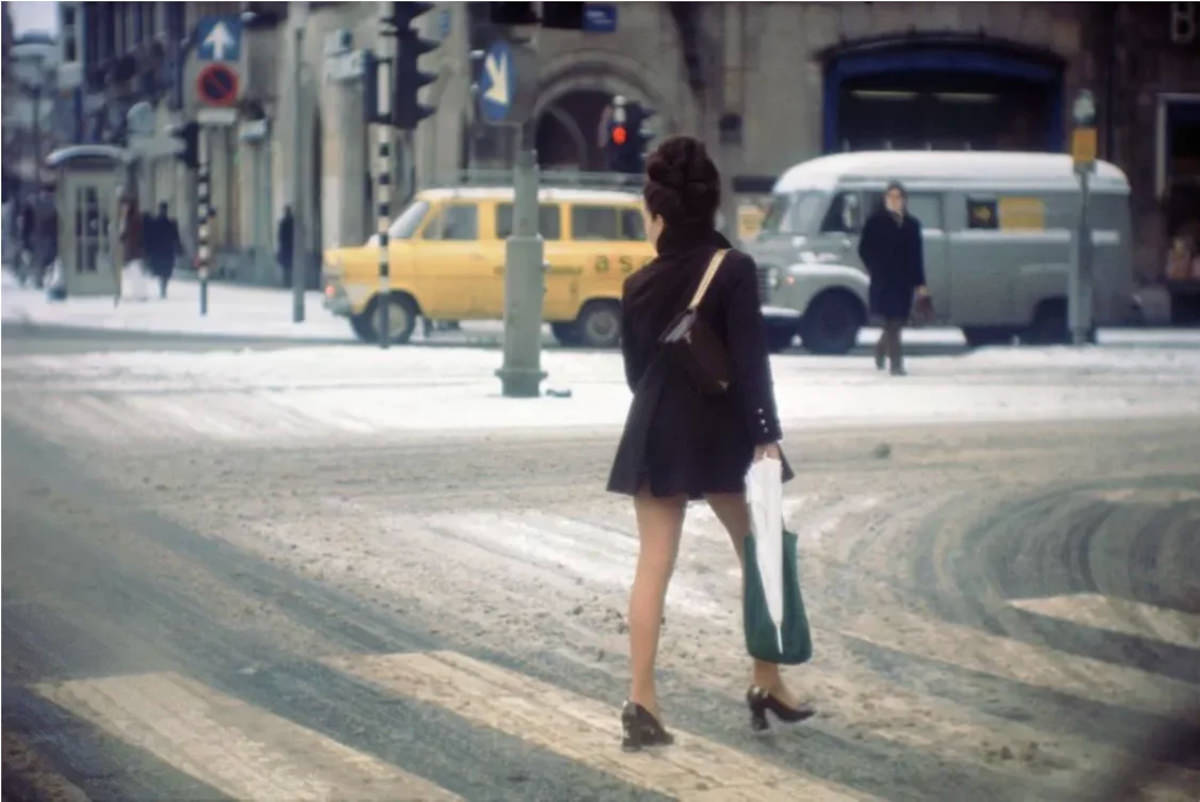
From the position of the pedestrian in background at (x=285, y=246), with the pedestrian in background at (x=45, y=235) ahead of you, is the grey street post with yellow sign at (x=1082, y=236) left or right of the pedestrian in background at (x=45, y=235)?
left

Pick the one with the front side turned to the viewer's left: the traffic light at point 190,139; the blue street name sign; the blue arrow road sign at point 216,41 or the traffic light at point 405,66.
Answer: the traffic light at point 190,139

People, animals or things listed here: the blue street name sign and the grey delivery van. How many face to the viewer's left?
1

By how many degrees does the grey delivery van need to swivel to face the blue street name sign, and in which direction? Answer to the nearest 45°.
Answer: approximately 45° to its right

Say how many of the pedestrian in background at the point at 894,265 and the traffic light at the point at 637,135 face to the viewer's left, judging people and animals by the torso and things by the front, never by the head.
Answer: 0

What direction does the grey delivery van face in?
to the viewer's left

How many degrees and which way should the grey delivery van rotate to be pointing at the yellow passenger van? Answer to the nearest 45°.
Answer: approximately 45° to its right

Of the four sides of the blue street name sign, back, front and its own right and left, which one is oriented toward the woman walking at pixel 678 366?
front
